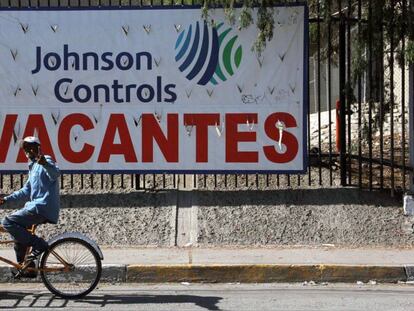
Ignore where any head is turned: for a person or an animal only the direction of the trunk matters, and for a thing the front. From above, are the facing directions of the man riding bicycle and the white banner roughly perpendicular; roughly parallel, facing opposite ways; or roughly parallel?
roughly perpendicular

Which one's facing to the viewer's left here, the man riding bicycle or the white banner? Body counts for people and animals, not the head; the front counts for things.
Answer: the man riding bicycle

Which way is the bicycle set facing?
to the viewer's left

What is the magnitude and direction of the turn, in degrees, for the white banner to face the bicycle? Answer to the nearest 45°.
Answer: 0° — it already faces it

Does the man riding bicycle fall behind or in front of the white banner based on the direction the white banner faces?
in front

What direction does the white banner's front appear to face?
toward the camera

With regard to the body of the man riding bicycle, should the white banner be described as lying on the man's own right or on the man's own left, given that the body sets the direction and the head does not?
on the man's own right

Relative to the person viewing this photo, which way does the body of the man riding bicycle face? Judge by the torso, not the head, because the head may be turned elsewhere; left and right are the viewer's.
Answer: facing to the left of the viewer
